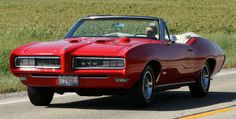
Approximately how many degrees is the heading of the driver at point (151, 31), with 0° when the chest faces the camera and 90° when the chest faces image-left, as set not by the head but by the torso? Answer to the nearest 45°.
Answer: approximately 45°
